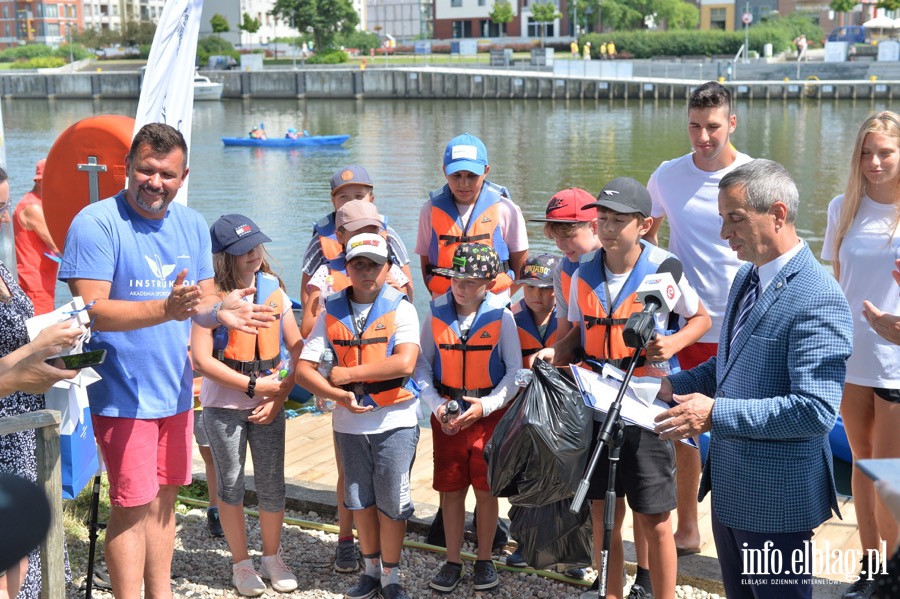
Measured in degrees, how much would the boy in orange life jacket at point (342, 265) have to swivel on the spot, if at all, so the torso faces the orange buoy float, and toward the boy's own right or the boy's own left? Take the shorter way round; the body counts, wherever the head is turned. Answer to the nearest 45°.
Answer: approximately 135° to the boy's own right

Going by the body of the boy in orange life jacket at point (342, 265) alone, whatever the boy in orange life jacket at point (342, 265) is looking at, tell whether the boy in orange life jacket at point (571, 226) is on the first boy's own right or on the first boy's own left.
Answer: on the first boy's own left

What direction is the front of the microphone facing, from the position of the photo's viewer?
facing away from the viewer and to the right of the viewer

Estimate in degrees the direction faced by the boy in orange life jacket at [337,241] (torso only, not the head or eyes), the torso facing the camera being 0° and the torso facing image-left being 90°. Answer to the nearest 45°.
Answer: approximately 0°

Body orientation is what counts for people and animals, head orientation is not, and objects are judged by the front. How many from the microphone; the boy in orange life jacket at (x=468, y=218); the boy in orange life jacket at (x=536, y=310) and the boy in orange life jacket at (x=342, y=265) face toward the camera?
3

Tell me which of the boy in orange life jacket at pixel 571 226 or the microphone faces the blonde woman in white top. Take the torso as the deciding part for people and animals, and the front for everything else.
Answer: the microphone
